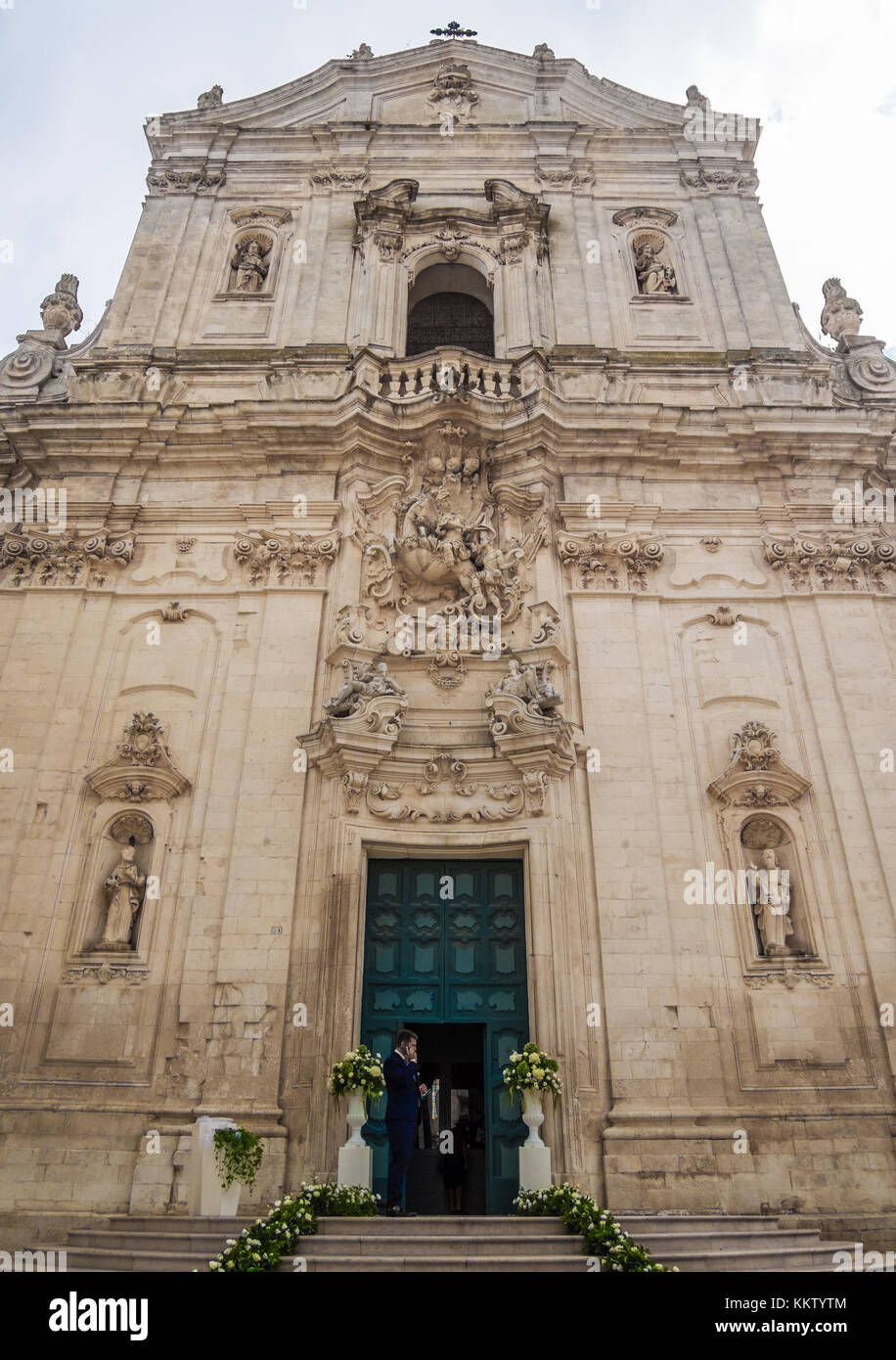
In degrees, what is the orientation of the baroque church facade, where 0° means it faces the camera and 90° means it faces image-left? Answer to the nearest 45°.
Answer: approximately 0°
